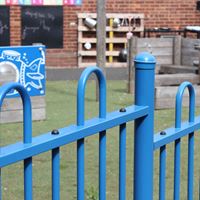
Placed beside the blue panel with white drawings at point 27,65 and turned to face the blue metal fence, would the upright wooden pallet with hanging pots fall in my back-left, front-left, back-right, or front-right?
back-left

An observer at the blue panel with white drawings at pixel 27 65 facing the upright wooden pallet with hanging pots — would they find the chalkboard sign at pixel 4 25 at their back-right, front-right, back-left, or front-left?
front-left

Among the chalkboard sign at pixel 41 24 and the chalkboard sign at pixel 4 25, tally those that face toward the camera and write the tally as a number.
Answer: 2

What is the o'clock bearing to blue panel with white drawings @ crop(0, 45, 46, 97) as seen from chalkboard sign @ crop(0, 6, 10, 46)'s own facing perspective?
The blue panel with white drawings is roughly at 12 o'clock from the chalkboard sign.

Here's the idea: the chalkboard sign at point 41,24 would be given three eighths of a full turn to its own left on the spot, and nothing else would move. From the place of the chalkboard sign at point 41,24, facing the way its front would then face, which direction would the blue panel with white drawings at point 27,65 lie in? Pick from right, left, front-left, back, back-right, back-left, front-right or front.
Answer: back-right

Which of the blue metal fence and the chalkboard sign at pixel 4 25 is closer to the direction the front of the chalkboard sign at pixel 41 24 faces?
the blue metal fence

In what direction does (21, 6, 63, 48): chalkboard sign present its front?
toward the camera

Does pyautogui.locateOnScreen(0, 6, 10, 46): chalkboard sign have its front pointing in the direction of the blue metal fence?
yes

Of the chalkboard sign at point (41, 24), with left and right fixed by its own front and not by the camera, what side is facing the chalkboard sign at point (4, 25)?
right

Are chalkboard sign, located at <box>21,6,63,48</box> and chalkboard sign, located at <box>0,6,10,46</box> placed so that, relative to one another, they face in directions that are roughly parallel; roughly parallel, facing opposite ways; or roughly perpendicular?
roughly parallel

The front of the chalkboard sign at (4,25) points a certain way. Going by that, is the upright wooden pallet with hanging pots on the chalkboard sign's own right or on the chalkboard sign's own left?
on the chalkboard sign's own left

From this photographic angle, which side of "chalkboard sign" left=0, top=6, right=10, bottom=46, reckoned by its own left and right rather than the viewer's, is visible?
front

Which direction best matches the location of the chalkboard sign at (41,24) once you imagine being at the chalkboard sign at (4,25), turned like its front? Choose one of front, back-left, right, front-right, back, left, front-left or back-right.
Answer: left

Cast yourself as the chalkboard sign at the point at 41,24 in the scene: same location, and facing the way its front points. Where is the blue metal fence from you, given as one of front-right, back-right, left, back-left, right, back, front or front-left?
front
